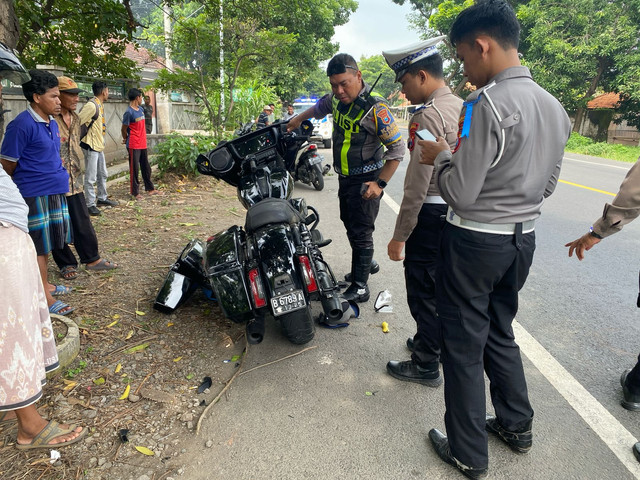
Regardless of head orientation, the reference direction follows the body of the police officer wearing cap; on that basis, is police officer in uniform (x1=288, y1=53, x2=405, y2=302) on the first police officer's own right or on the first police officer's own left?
on the first police officer's own right

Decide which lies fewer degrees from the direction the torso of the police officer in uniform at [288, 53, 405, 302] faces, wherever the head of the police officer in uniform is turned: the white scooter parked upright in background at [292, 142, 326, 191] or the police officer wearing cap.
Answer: the police officer wearing cap

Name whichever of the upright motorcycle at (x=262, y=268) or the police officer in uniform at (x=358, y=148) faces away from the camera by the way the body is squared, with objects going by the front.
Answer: the upright motorcycle

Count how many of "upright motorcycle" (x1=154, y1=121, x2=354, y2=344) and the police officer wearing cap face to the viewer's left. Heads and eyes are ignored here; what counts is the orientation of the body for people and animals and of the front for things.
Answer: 1

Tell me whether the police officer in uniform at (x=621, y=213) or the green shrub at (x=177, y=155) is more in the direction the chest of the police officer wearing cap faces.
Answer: the green shrub

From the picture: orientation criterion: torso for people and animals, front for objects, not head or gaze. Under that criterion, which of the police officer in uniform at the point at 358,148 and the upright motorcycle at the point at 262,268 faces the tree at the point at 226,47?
the upright motorcycle

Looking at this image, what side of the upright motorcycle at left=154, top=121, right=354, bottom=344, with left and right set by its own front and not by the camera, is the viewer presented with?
back

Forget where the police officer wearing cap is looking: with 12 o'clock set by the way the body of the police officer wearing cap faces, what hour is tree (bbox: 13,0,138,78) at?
The tree is roughly at 1 o'clock from the police officer wearing cap.

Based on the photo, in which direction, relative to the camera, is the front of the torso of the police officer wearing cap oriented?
to the viewer's left

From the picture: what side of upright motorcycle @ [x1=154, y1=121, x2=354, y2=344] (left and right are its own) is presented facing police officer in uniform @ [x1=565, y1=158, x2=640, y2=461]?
right

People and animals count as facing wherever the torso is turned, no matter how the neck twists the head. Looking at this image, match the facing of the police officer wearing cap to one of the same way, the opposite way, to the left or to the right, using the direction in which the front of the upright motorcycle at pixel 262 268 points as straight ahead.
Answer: to the left
